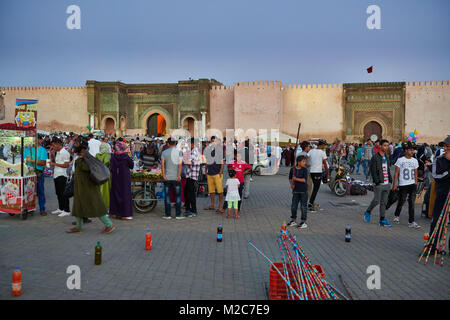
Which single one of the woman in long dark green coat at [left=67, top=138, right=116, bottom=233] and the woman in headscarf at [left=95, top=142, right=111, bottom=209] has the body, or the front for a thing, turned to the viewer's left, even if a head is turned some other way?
the woman in long dark green coat at [left=67, top=138, right=116, bottom=233]

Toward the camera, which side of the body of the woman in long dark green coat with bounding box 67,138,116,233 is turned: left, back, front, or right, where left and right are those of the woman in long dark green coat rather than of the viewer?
left
